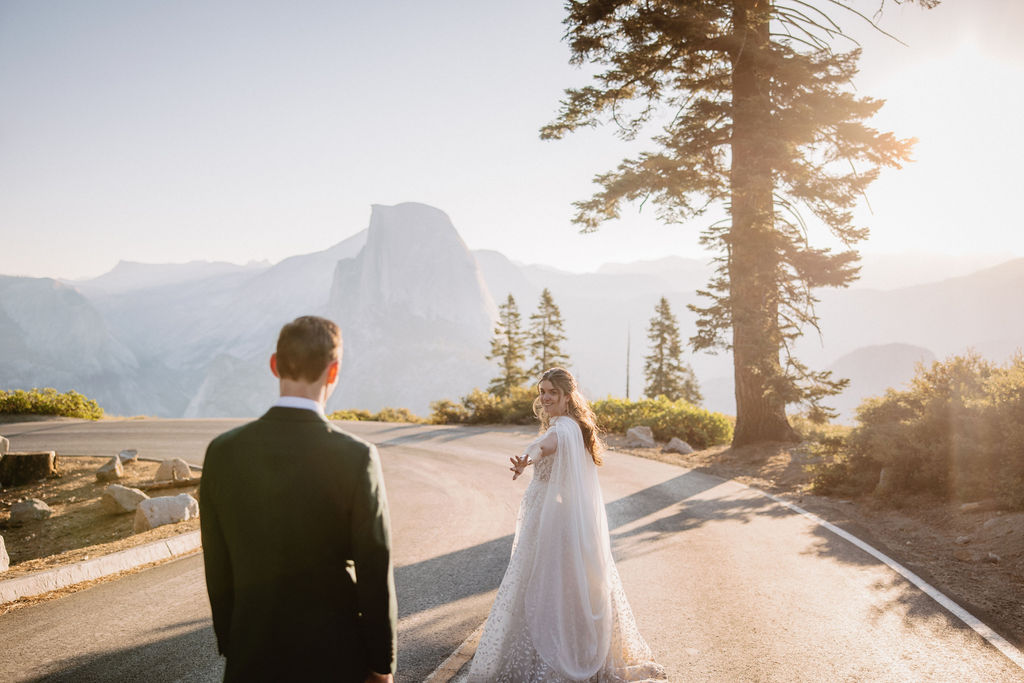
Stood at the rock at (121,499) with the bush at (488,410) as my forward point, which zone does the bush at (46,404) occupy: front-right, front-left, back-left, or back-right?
front-left

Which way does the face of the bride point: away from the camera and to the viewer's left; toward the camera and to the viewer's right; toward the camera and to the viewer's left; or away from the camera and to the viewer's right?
toward the camera and to the viewer's left

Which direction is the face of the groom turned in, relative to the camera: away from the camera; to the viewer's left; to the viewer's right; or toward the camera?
away from the camera

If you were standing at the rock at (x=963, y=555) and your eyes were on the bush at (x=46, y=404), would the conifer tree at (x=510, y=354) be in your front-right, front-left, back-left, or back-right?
front-right

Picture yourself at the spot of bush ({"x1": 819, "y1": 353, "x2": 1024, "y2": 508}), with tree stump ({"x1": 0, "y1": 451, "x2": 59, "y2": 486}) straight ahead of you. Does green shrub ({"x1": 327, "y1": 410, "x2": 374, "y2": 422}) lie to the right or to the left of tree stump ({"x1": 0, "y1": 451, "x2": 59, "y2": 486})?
right

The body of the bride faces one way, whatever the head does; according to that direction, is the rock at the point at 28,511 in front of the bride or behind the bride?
in front

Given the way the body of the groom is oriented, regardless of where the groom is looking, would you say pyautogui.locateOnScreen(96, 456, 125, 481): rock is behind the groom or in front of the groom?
in front

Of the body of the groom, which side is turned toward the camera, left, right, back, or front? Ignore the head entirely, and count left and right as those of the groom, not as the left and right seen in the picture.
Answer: back

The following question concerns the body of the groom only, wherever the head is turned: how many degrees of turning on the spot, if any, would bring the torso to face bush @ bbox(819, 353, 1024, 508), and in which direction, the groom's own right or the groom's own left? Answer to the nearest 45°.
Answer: approximately 45° to the groom's own right

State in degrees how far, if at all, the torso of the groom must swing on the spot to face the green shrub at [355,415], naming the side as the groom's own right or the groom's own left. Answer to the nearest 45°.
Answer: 0° — they already face it

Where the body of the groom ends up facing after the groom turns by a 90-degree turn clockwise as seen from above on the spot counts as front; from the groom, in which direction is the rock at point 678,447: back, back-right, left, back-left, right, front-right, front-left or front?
front-left

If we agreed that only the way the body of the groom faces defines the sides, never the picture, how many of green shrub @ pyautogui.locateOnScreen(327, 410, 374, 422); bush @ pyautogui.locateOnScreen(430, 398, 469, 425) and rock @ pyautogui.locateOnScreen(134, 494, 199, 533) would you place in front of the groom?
3
